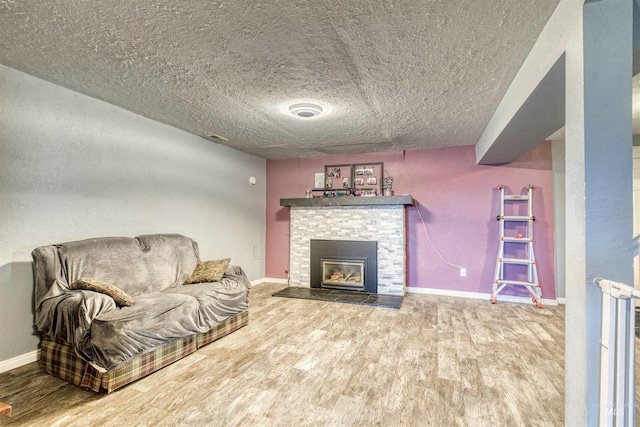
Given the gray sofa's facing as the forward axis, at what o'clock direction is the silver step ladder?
The silver step ladder is roughly at 11 o'clock from the gray sofa.

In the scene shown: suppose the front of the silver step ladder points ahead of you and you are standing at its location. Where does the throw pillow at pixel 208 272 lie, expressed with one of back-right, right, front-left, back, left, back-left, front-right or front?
front-right

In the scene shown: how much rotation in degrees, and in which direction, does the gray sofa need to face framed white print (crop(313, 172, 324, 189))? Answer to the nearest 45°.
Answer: approximately 90° to its left

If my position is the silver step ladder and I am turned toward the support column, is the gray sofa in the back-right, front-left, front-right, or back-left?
front-right

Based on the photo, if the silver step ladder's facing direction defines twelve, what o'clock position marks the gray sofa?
The gray sofa is roughly at 1 o'clock from the silver step ladder.

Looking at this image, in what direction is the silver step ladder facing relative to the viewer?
toward the camera

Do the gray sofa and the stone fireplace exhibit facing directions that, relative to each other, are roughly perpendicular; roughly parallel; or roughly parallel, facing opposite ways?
roughly perpendicular

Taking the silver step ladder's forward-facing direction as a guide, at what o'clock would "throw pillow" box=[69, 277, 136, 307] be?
The throw pillow is roughly at 1 o'clock from the silver step ladder.

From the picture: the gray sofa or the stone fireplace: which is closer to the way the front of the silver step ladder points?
the gray sofa

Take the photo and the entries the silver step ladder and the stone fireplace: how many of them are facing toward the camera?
2

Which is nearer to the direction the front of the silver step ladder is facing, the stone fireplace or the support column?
the support column

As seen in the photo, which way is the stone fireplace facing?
toward the camera

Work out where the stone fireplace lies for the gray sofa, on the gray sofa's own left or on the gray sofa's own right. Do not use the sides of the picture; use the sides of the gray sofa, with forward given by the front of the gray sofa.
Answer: on the gray sofa's own left

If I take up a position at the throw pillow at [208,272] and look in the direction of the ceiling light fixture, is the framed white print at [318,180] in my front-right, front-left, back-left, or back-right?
front-left

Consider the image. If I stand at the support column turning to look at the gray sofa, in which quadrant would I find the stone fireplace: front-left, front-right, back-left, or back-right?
front-right

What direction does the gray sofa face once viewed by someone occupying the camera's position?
facing the viewer and to the right of the viewer
